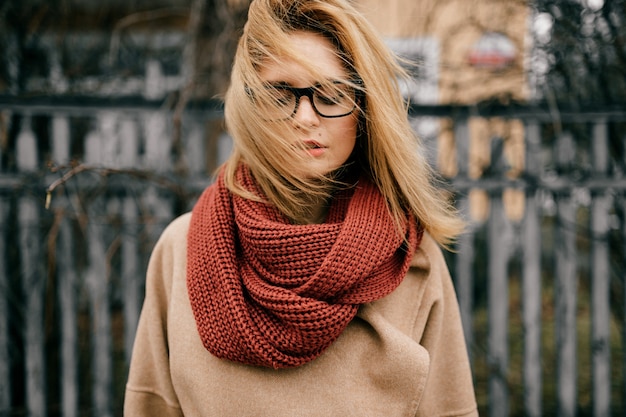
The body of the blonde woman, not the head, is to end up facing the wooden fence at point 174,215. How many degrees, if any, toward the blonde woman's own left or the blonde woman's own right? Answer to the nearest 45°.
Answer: approximately 135° to the blonde woman's own right

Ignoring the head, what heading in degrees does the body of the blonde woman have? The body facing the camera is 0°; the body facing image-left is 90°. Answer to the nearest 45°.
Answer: approximately 0°
